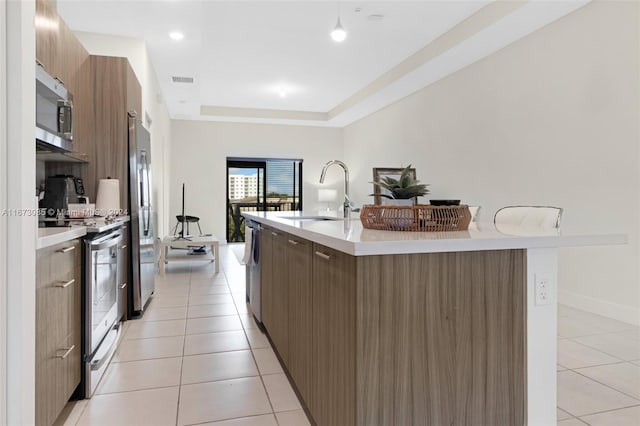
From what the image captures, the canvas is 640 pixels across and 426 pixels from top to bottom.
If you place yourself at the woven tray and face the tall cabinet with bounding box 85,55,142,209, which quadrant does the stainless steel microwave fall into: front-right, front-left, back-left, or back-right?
front-left

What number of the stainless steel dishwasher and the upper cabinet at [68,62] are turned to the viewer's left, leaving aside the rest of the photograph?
1

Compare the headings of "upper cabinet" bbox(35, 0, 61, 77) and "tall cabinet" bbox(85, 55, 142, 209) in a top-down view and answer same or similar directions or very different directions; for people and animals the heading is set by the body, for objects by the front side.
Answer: same or similar directions

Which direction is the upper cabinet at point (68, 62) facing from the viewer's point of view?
to the viewer's right

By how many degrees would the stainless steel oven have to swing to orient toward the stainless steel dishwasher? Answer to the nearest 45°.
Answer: approximately 45° to its left

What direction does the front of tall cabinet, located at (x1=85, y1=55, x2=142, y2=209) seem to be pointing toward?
to the viewer's right

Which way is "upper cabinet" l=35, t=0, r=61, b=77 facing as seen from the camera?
to the viewer's right

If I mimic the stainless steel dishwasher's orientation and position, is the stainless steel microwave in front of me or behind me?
in front

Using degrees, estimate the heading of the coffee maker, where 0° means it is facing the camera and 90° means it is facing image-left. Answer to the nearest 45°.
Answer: approximately 315°

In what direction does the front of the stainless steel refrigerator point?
to the viewer's right

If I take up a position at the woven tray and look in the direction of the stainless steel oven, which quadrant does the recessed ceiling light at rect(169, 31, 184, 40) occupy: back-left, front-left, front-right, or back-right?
front-right

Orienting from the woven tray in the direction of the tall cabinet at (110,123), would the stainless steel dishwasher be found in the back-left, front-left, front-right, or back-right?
front-right

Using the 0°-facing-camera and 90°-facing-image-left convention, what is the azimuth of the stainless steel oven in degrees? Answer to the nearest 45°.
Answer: approximately 270°

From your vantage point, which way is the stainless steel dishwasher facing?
to the viewer's left

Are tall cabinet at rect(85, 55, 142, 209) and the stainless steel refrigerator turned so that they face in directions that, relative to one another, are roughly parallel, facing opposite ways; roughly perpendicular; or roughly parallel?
roughly parallel
